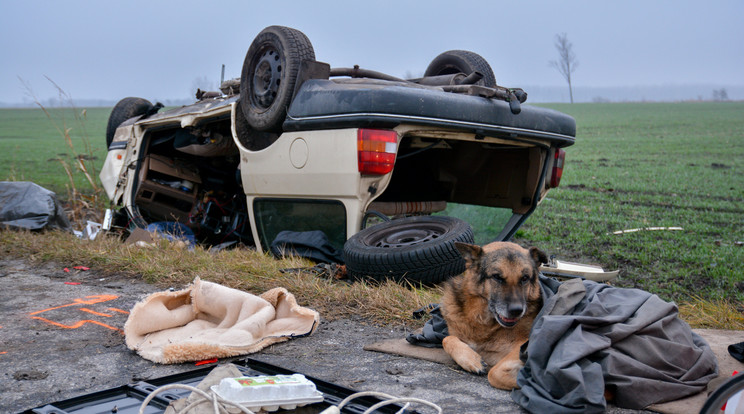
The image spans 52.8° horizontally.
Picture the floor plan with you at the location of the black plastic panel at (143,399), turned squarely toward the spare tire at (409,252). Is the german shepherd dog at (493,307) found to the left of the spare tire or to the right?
right

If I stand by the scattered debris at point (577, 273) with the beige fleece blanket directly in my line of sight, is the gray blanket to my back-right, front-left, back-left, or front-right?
front-left

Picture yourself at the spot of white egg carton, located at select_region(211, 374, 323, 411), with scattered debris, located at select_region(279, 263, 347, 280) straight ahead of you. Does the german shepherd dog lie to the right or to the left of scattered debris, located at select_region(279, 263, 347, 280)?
right

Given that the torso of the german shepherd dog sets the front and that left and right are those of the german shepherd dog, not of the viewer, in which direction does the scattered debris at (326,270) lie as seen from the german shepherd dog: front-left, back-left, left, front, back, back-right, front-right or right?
back-right

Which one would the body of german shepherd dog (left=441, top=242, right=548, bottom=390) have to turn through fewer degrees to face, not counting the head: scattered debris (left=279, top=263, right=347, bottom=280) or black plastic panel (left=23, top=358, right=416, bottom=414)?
the black plastic panel

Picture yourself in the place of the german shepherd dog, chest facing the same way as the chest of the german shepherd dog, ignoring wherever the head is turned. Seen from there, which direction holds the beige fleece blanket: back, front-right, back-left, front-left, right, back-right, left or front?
right

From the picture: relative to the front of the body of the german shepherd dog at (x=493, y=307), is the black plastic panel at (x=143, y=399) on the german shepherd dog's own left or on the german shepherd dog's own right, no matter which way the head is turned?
on the german shepherd dog's own right

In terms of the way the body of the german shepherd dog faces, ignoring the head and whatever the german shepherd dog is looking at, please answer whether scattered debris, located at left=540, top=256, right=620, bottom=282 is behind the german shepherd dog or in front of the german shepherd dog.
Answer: behind

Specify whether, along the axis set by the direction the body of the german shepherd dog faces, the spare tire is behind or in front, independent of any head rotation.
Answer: behind

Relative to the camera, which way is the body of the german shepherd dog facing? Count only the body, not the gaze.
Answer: toward the camera

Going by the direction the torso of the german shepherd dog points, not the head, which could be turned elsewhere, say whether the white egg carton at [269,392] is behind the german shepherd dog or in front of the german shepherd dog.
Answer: in front

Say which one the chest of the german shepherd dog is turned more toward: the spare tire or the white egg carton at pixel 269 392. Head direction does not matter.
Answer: the white egg carton

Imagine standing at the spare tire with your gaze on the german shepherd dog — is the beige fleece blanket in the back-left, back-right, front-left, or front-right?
front-right

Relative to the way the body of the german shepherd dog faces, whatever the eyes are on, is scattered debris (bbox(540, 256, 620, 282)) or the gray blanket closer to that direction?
the gray blanket

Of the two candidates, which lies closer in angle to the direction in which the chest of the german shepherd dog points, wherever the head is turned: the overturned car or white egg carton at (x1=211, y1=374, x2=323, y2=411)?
the white egg carton
